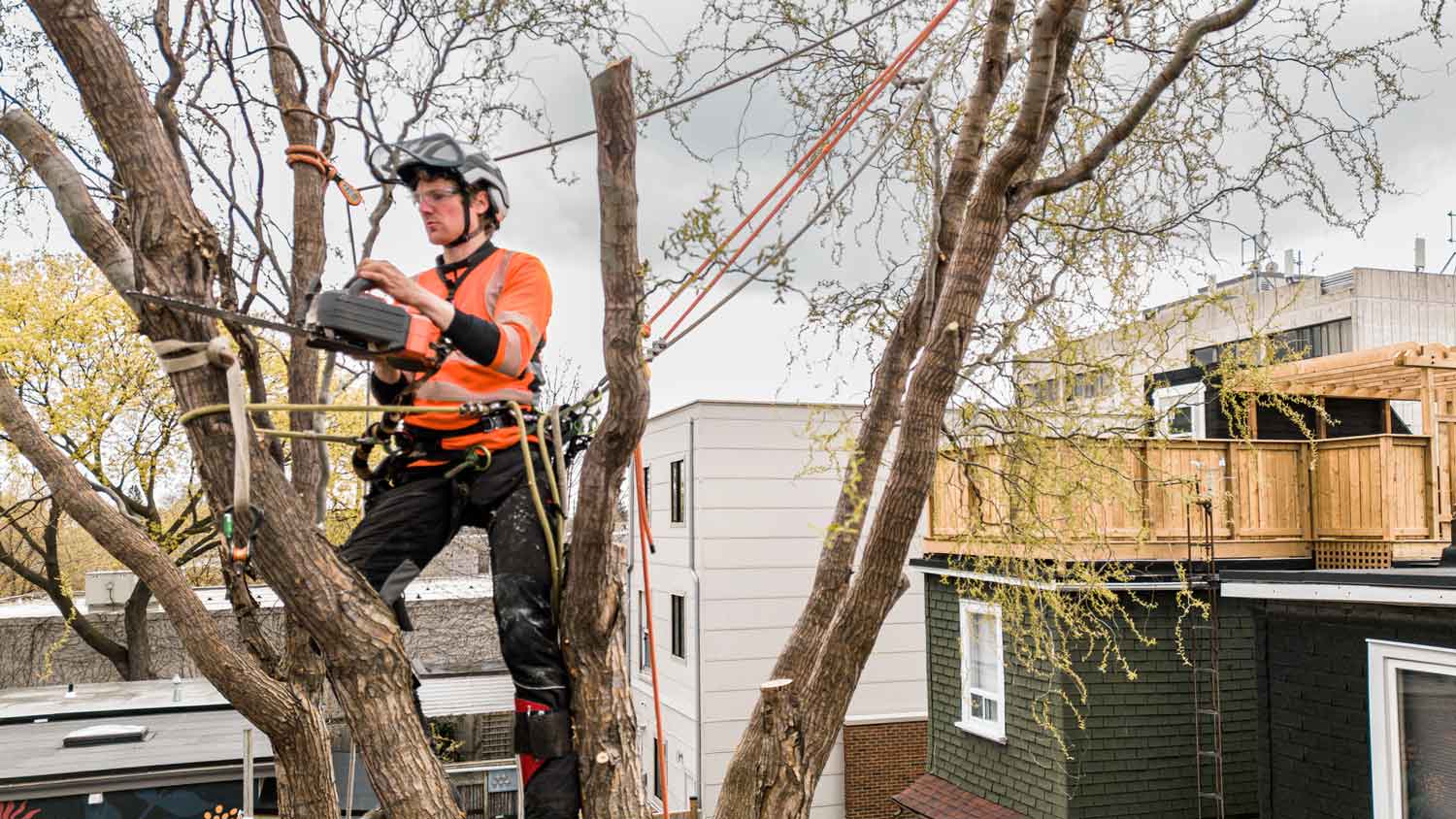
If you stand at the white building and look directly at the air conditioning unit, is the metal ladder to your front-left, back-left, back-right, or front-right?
back-left

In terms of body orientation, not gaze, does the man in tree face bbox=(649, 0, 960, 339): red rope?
no

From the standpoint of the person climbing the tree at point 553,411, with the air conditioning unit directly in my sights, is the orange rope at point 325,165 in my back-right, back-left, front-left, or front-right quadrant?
front-left

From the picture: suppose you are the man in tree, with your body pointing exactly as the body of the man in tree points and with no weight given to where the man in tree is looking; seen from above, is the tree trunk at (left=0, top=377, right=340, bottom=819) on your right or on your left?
on your right

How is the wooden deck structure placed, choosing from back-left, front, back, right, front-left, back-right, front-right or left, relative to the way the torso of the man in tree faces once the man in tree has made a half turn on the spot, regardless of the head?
front

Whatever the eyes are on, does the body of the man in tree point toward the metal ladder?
no

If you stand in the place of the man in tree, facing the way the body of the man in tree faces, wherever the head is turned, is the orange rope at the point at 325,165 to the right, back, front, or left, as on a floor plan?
right

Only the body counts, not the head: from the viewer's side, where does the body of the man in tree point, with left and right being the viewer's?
facing the viewer and to the left of the viewer
